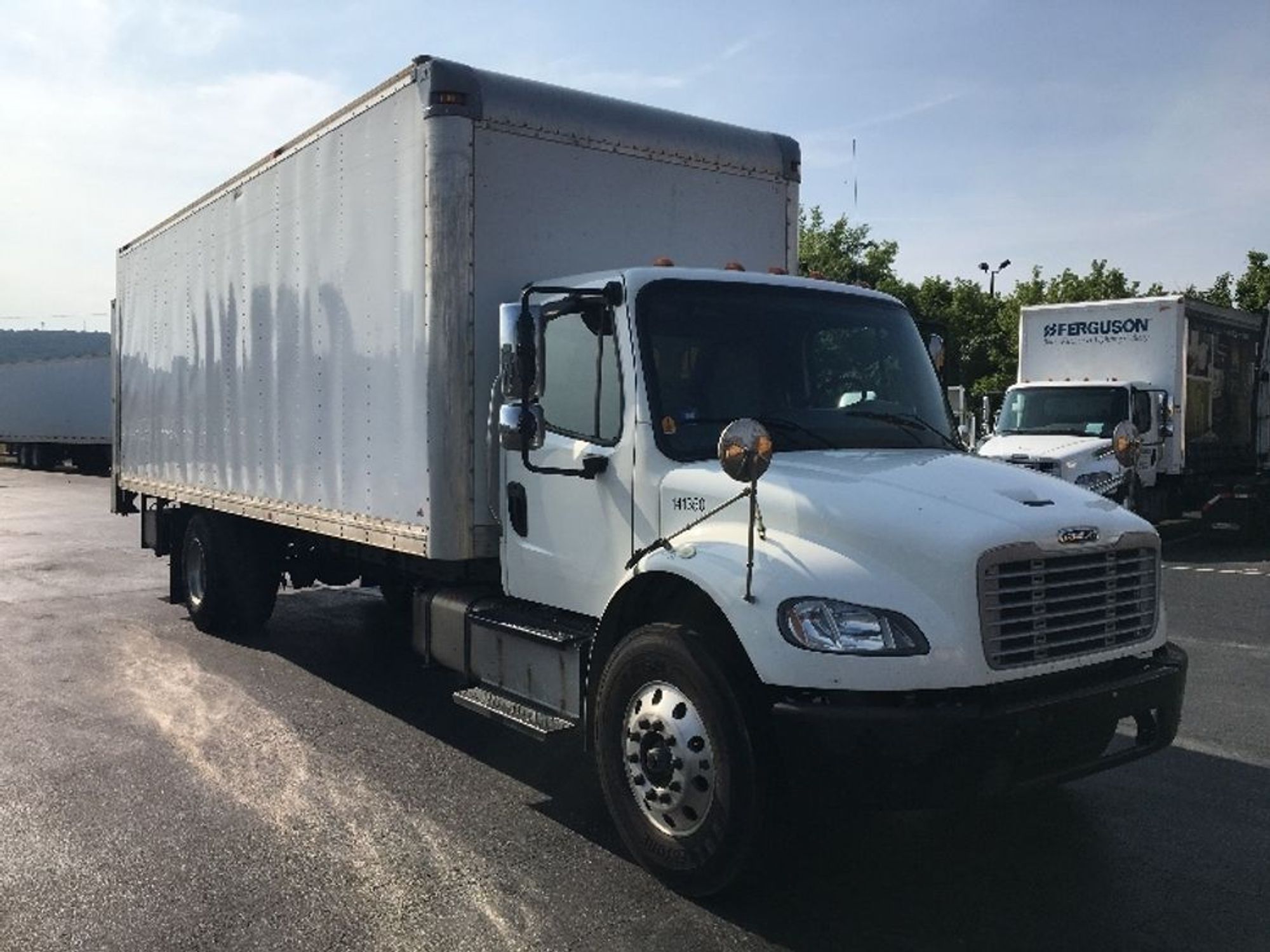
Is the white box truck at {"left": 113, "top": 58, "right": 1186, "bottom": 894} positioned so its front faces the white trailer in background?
no

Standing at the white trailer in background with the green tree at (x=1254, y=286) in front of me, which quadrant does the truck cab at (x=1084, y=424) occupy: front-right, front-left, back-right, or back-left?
front-right

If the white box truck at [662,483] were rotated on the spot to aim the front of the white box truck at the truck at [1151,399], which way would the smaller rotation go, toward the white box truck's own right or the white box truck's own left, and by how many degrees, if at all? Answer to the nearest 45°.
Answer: approximately 90° to the white box truck's own left

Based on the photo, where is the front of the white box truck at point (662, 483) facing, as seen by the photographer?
facing the viewer and to the right of the viewer

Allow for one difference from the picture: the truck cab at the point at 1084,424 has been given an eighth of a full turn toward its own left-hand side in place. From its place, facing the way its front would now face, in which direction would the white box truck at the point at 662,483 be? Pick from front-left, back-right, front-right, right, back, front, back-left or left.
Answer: front

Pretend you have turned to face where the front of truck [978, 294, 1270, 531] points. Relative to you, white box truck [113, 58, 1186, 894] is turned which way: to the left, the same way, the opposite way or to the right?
to the left

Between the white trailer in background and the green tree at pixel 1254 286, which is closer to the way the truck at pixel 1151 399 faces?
the white trailer in background

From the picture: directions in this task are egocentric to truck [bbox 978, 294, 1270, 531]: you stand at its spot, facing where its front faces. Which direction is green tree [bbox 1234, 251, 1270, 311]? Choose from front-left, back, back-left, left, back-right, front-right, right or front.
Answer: back-right

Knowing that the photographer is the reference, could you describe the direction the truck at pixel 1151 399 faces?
facing the viewer and to the left of the viewer

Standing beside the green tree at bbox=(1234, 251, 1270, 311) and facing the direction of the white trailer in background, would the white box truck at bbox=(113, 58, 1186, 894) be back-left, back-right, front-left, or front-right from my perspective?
front-left

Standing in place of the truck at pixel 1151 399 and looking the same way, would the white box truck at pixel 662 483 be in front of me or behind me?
in front
